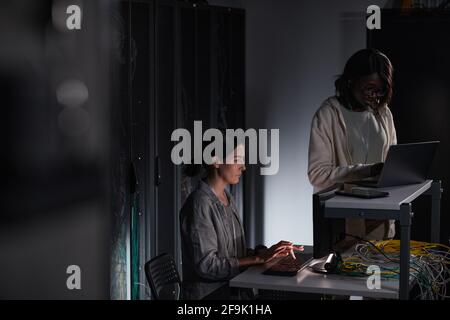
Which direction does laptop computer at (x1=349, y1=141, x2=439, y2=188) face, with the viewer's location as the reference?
facing away from the viewer and to the left of the viewer

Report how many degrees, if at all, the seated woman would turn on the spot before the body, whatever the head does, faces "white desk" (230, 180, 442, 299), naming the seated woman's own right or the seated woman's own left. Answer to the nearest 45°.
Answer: approximately 45° to the seated woman's own right

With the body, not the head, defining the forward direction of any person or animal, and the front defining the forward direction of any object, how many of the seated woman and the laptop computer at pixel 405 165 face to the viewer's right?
1

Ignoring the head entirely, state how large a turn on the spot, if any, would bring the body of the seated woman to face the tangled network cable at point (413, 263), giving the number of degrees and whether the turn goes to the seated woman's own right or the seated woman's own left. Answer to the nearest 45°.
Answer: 0° — they already face it

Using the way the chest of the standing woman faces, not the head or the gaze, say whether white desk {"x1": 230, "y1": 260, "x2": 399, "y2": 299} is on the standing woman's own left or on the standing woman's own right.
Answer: on the standing woman's own right

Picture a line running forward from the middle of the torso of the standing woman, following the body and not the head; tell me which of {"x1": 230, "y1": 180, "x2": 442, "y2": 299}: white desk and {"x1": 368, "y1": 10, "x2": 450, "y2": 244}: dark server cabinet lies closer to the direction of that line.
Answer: the white desk

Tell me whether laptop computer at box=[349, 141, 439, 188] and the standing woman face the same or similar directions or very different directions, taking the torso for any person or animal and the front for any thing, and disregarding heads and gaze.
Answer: very different directions

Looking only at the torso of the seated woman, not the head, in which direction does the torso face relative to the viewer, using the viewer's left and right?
facing to the right of the viewer

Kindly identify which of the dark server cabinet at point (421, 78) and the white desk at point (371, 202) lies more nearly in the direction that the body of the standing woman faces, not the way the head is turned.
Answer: the white desk

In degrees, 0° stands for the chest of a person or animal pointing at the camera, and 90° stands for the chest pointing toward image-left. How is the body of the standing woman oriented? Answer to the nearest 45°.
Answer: approximately 315°
